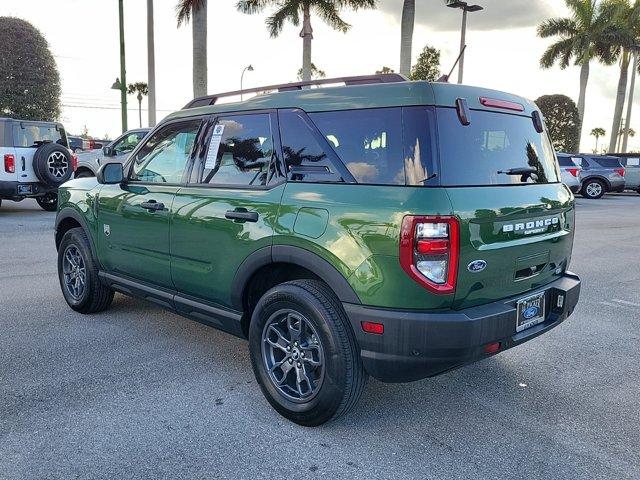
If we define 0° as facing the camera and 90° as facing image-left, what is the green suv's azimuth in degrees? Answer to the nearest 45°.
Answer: approximately 135°

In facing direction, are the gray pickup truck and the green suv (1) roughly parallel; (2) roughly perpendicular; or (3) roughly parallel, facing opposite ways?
roughly perpendicular

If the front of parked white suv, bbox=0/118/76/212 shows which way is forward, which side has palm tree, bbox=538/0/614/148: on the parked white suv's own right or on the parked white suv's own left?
on the parked white suv's own right

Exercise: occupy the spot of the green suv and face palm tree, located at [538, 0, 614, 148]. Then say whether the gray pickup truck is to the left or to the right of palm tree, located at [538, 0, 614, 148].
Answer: left

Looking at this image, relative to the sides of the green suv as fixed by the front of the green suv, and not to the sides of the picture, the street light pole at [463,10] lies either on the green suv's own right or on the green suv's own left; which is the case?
on the green suv's own right

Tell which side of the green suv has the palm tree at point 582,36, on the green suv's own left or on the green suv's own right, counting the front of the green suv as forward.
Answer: on the green suv's own right

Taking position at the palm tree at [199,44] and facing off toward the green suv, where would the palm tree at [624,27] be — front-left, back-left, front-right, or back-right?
back-left

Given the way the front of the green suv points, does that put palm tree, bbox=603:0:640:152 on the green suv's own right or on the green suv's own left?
on the green suv's own right

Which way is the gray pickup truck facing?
to the viewer's left

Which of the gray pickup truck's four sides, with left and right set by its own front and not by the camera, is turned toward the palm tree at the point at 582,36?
back

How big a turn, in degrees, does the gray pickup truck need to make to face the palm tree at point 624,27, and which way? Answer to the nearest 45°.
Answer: approximately 180°

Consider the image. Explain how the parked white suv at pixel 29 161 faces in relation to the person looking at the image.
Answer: facing away from the viewer and to the left of the viewer
